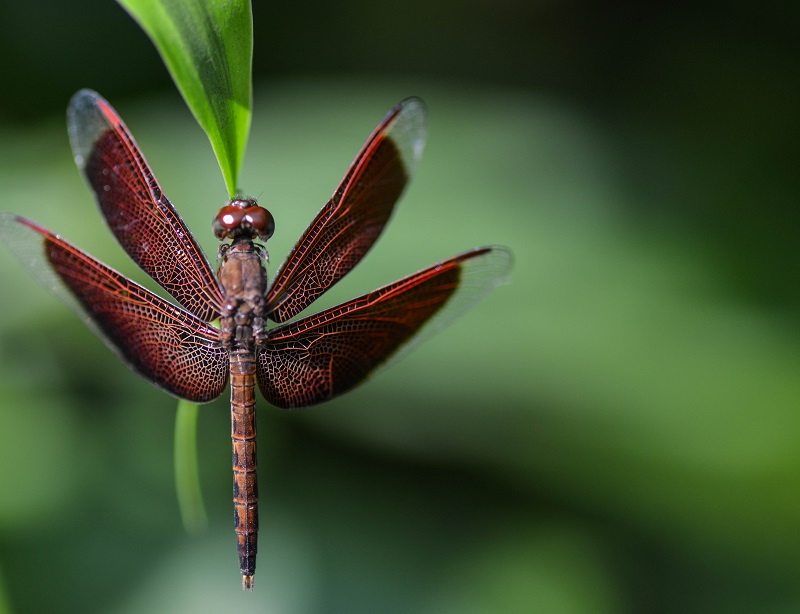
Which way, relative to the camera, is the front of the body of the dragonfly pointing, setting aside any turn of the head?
away from the camera
